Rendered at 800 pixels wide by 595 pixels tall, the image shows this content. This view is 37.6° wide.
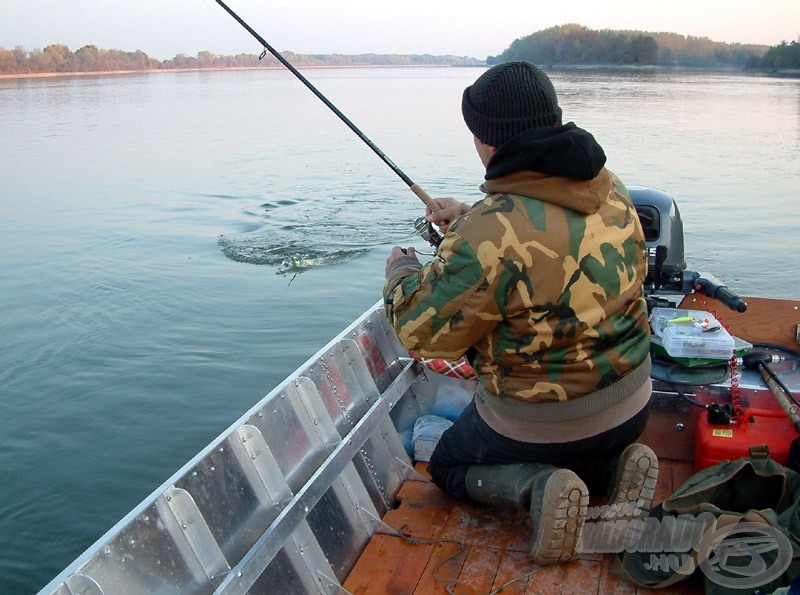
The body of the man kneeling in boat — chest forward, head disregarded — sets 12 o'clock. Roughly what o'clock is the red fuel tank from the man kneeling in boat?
The red fuel tank is roughly at 3 o'clock from the man kneeling in boat.

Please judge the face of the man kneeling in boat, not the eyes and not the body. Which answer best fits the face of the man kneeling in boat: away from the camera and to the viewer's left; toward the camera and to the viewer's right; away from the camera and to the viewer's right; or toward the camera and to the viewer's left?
away from the camera and to the viewer's left

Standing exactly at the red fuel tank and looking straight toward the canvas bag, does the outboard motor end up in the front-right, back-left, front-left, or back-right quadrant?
back-right

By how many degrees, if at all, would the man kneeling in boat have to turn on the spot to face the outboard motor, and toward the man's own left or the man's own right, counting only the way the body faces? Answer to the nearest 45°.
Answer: approximately 45° to the man's own right

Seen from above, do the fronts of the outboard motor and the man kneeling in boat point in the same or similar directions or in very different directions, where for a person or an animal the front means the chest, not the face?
very different directions

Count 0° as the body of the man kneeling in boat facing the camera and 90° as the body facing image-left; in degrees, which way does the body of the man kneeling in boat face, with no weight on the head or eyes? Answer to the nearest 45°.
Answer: approximately 135°
